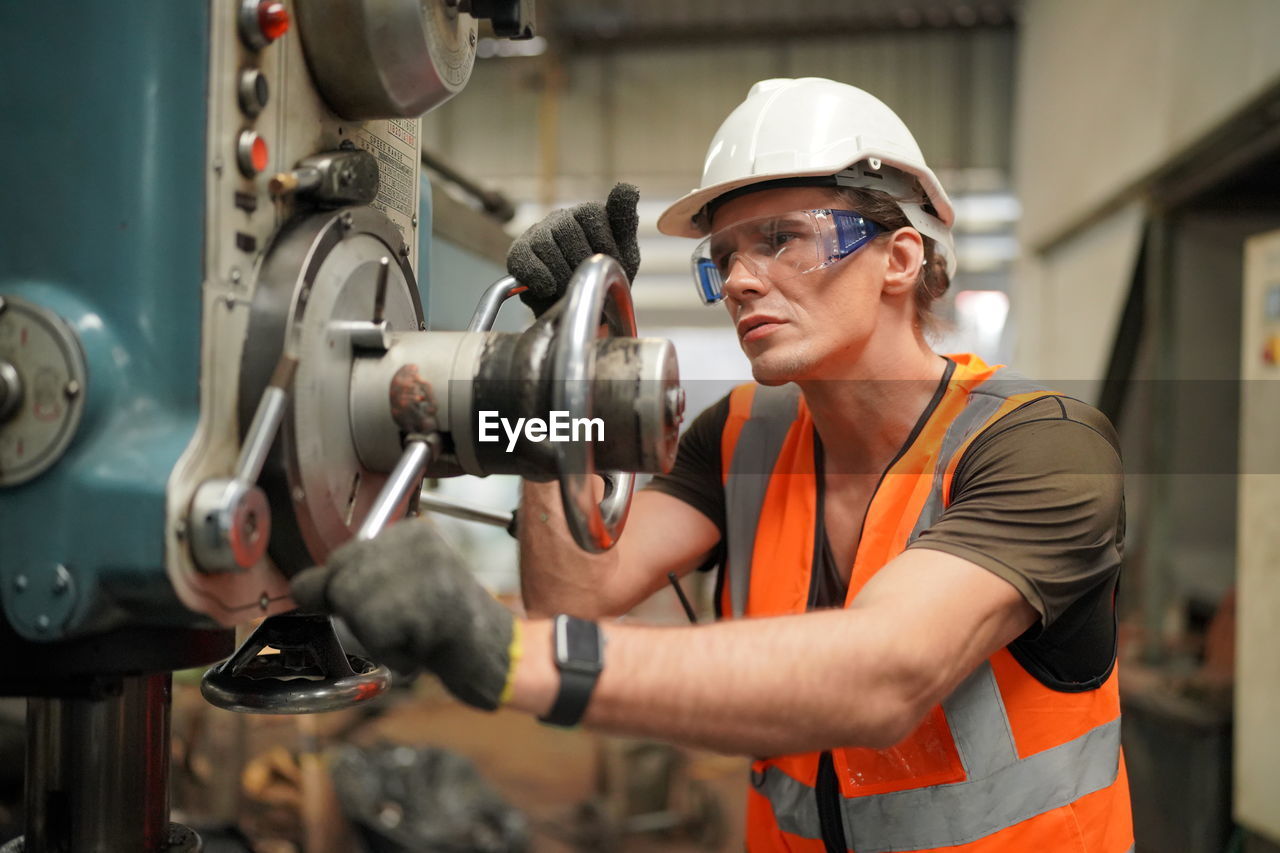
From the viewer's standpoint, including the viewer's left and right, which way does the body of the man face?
facing the viewer and to the left of the viewer

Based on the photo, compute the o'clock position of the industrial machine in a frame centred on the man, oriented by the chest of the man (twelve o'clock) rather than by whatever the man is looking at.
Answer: The industrial machine is roughly at 12 o'clock from the man.
